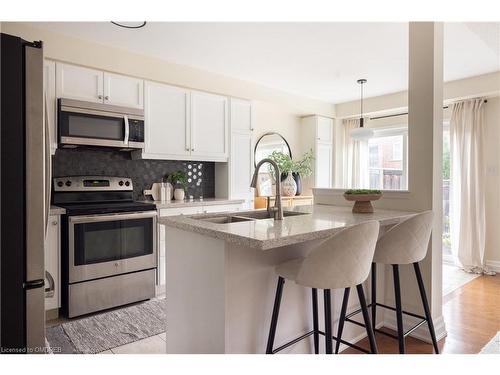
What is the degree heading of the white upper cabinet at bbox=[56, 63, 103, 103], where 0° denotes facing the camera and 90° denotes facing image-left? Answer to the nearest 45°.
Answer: approximately 315°

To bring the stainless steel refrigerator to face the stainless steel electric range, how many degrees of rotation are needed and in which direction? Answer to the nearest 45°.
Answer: approximately 90° to its left

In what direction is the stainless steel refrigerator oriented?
to the viewer's right

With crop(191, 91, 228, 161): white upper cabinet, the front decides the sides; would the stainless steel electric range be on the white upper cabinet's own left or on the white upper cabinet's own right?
on the white upper cabinet's own right

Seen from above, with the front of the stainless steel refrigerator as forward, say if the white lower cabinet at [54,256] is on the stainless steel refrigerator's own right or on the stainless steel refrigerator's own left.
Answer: on the stainless steel refrigerator's own left

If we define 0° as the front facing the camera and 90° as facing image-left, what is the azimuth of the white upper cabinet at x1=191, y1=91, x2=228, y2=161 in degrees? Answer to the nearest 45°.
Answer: approximately 315°

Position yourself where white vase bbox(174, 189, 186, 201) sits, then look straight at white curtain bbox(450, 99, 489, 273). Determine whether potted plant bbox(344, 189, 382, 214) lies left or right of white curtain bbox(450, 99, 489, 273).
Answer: right

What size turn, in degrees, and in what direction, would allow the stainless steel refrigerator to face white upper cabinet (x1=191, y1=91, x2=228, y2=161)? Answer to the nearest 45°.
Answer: approximately 45° to its left
